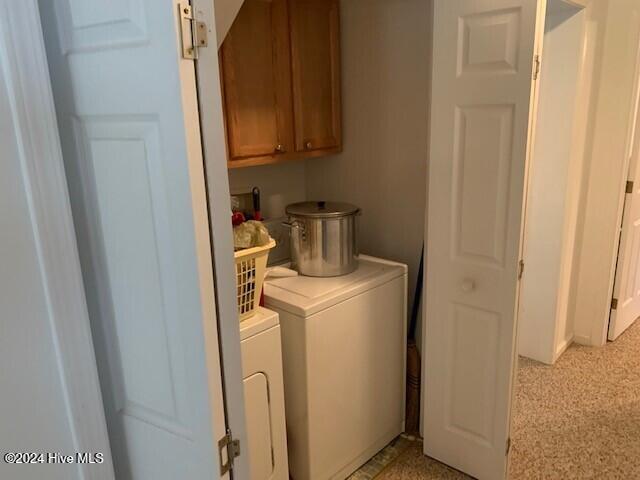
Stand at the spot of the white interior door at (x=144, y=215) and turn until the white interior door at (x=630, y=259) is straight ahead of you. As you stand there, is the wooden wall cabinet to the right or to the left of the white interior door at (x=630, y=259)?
left

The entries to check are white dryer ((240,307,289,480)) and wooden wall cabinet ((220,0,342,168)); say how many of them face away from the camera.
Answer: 0

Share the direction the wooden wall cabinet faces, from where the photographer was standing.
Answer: facing the viewer and to the right of the viewer

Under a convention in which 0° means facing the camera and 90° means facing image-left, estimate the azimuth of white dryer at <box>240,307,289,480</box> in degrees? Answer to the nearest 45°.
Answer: approximately 315°

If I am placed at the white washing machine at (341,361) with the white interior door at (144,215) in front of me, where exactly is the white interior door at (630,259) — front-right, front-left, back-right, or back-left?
back-left
